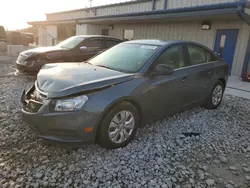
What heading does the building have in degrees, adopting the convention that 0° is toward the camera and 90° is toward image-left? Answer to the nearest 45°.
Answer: approximately 45°

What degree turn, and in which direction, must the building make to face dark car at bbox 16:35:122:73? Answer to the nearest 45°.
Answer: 0° — it already faces it

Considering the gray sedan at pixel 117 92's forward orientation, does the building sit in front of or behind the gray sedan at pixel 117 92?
behind

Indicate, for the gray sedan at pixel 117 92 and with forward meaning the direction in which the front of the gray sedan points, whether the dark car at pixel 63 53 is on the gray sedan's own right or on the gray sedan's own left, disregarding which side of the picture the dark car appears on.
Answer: on the gray sedan's own right

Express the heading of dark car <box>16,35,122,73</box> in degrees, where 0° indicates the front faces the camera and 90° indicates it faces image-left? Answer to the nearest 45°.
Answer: approximately 45°
